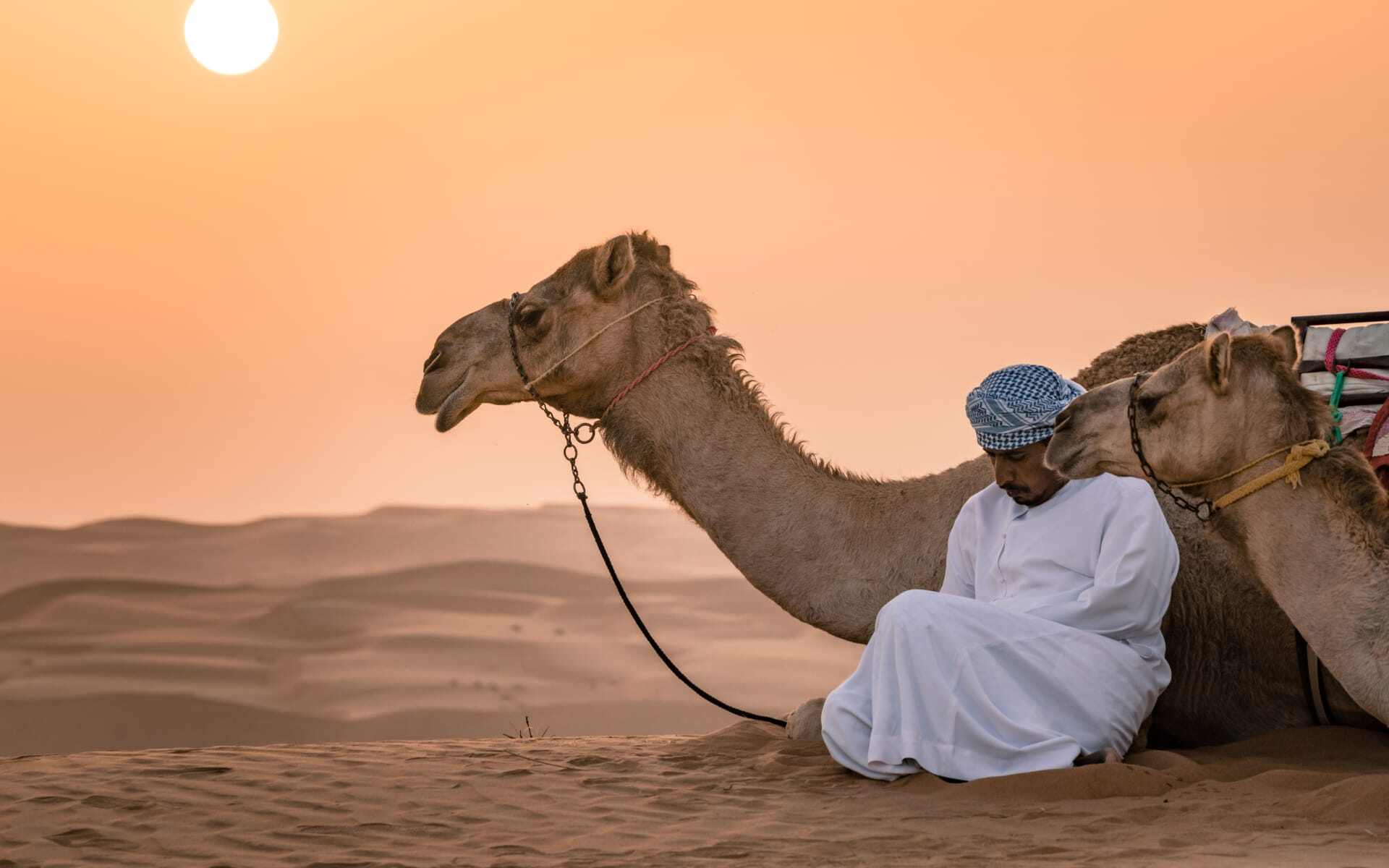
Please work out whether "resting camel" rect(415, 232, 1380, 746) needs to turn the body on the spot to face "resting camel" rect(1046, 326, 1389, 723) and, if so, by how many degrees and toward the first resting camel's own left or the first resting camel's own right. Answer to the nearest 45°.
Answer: approximately 135° to the first resting camel's own left

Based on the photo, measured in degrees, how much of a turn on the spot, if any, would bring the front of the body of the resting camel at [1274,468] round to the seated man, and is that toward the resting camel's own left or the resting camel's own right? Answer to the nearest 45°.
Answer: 0° — it already faces them

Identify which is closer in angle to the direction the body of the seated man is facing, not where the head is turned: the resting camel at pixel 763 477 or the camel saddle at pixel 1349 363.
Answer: the resting camel

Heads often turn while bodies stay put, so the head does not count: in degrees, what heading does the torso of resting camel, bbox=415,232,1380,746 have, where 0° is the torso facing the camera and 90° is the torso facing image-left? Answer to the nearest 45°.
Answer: approximately 90°

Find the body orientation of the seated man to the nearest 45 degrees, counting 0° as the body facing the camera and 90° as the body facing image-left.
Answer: approximately 45°

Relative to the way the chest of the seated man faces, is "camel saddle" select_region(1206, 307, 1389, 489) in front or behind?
behind

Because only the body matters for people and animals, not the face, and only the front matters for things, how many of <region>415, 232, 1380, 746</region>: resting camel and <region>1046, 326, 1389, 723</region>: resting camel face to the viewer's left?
2

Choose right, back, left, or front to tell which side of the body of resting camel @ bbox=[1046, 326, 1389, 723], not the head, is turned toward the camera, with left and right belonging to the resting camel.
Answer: left
